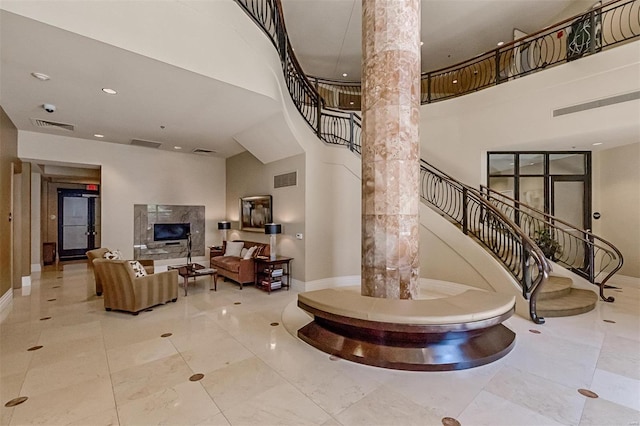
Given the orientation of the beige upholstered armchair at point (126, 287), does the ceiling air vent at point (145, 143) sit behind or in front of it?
in front

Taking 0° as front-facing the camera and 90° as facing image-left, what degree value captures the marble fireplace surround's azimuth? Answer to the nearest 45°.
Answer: approximately 0°

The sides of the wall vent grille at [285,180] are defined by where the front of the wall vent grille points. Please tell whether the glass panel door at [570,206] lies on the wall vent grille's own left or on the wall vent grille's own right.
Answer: on the wall vent grille's own left

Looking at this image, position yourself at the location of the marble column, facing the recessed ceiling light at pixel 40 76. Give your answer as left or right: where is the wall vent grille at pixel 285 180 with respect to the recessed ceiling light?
right

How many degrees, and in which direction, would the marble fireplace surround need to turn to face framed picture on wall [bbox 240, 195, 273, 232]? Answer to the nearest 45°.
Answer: approximately 45° to its left

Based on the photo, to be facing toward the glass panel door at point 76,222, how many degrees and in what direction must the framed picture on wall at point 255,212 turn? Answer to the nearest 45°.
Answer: approximately 90° to its right

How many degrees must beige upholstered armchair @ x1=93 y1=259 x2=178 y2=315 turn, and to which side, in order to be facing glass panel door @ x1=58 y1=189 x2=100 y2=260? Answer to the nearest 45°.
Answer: approximately 45° to its left

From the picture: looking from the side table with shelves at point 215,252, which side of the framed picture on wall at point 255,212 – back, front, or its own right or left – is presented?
right

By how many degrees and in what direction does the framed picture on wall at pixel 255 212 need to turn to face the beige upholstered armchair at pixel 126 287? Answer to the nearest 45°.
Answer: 0° — it already faces it

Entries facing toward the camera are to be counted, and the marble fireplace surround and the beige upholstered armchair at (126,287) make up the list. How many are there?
1

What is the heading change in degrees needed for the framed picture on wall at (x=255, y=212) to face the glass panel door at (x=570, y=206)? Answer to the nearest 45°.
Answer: approximately 135° to its left
